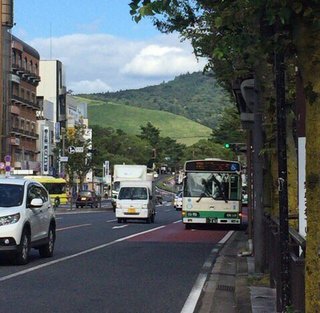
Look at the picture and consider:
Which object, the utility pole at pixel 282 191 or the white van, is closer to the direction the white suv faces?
the utility pole

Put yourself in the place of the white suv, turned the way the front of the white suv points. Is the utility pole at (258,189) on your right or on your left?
on your left

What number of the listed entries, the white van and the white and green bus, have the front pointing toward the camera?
2

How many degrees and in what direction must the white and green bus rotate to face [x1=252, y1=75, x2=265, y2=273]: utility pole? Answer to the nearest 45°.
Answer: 0° — it already faces it

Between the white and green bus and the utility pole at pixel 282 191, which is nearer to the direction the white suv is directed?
the utility pole

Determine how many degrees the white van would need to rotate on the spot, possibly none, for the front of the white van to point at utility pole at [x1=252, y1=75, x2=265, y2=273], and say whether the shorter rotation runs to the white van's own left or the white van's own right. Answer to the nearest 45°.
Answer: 0° — it already faces it

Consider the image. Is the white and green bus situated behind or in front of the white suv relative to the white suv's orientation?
behind

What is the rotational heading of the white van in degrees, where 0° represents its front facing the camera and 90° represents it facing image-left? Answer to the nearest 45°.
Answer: approximately 0°
